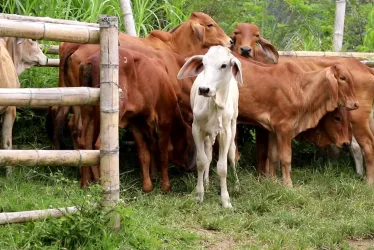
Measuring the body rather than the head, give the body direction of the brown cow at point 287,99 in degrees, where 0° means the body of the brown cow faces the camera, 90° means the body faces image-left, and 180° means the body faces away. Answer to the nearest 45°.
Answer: approximately 270°

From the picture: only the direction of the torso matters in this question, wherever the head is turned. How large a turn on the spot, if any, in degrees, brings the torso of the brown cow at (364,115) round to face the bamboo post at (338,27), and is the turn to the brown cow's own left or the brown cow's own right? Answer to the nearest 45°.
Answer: approximately 90° to the brown cow's own right

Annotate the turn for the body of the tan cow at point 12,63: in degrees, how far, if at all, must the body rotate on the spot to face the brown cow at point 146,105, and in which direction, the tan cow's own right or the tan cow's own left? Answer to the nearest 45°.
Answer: approximately 45° to the tan cow's own right

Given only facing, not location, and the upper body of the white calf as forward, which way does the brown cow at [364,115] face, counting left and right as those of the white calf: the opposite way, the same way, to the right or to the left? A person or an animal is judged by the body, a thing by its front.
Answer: to the right

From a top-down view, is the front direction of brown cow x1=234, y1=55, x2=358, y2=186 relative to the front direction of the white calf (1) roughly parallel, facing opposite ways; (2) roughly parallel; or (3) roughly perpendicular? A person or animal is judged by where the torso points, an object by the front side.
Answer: roughly perpendicular

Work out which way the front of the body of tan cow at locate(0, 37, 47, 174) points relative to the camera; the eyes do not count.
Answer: to the viewer's right

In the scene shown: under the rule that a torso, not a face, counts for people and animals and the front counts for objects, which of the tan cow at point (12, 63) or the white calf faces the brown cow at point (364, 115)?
the tan cow

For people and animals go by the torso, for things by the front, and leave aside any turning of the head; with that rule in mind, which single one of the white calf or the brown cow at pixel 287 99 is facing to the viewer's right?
the brown cow

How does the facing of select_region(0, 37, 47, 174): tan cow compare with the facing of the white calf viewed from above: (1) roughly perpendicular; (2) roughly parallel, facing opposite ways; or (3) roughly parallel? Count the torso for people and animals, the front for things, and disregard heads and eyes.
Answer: roughly perpendicular

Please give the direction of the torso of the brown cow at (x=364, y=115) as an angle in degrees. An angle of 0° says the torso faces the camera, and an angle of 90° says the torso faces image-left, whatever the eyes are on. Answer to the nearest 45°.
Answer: approximately 90°
